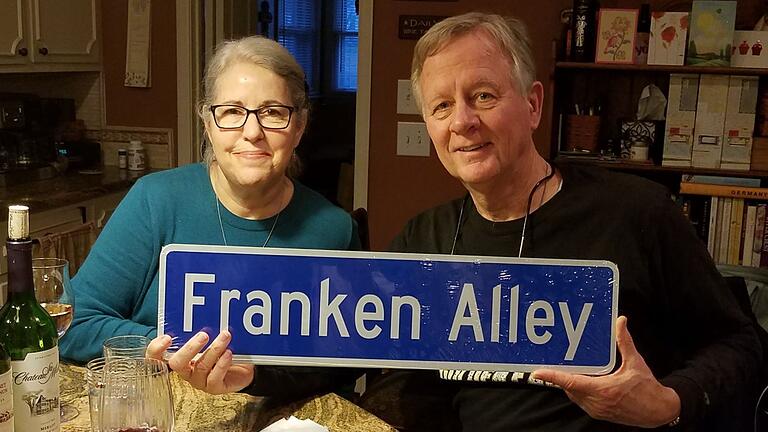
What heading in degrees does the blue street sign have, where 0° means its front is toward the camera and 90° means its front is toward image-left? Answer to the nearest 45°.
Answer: approximately 0°

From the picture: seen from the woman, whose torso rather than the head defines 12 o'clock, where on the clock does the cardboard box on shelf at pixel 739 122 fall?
The cardboard box on shelf is roughly at 8 o'clock from the woman.

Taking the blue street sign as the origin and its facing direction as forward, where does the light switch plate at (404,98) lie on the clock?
The light switch plate is roughly at 6 o'clock from the blue street sign.

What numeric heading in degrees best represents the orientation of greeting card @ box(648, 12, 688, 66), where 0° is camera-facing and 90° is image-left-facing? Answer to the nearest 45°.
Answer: approximately 0°
